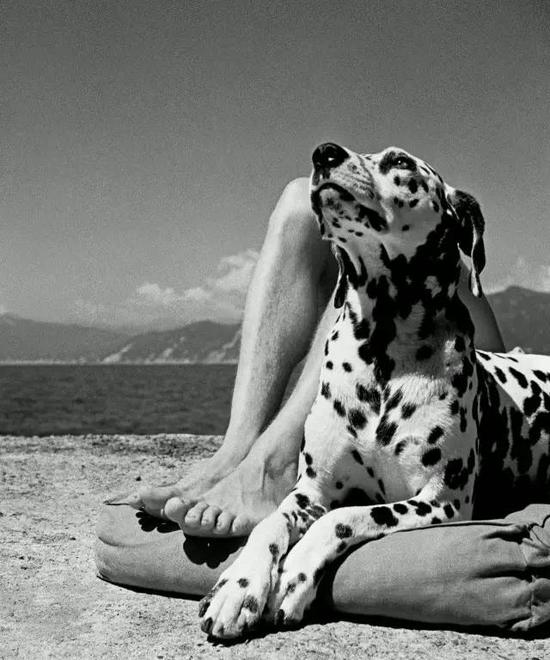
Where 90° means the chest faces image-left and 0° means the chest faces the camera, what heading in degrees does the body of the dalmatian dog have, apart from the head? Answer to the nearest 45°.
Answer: approximately 45°
